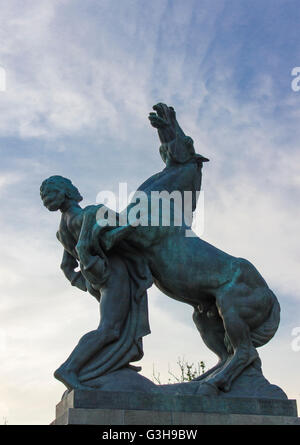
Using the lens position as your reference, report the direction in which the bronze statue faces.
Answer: facing to the left of the viewer
